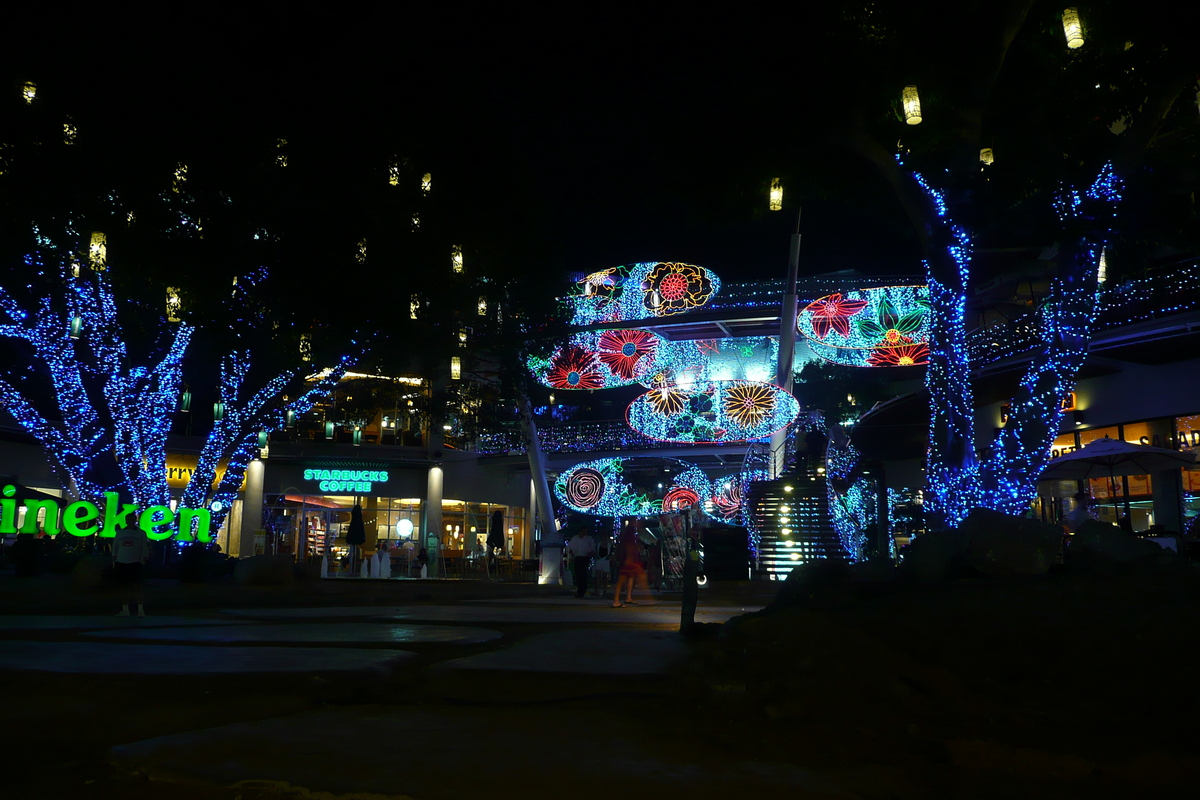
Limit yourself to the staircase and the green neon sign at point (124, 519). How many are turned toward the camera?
2

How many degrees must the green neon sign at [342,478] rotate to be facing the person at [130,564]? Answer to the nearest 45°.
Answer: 0° — it already faces them

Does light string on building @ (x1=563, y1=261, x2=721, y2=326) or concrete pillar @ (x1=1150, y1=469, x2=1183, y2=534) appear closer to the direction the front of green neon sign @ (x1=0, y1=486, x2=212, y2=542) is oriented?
the concrete pillar

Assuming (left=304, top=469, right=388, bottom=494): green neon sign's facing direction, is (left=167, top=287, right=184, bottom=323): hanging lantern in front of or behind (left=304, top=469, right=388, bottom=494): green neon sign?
in front

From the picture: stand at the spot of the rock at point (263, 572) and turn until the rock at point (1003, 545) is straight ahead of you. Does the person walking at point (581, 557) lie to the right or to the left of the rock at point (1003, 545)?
left

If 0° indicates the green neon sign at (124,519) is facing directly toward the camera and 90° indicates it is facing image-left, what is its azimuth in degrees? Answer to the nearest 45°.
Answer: approximately 0°

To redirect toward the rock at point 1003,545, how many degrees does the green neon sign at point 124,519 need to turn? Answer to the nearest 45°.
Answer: approximately 45° to its left

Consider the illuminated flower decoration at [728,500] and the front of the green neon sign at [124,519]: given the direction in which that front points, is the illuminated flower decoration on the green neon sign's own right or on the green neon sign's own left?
on the green neon sign's own left

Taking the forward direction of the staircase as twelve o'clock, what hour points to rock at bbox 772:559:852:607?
The rock is roughly at 12 o'clock from the staircase.

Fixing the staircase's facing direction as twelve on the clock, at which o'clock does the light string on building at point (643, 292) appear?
The light string on building is roughly at 5 o'clock from the staircase.

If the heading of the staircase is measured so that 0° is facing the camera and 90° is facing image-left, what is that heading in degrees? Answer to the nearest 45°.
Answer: approximately 0°

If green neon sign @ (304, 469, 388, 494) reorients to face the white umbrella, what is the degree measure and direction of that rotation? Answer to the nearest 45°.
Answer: approximately 45° to its left

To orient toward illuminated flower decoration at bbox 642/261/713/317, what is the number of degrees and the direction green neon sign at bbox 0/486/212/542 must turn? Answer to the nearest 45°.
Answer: approximately 90° to its left
